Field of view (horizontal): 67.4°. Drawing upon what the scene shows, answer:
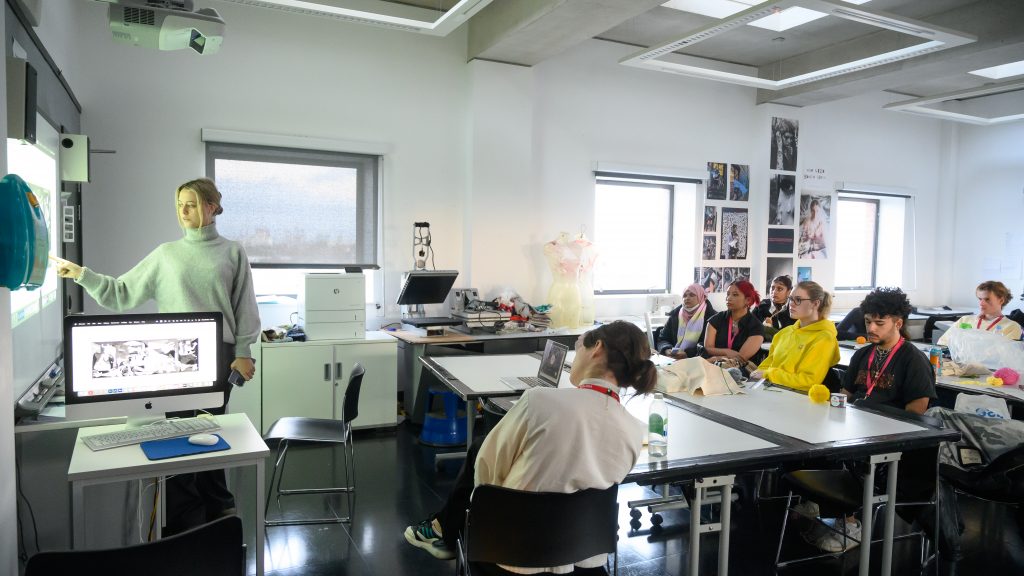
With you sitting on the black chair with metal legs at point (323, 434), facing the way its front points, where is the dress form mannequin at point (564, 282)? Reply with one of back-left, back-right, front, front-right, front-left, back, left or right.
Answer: back-right

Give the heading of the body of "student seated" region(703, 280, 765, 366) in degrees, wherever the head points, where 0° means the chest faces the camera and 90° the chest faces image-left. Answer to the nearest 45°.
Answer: approximately 45°

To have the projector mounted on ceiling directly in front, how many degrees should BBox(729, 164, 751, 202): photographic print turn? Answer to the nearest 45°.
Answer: approximately 45° to its right

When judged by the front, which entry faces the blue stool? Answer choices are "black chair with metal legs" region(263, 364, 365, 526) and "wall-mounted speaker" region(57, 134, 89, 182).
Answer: the wall-mounted speaker

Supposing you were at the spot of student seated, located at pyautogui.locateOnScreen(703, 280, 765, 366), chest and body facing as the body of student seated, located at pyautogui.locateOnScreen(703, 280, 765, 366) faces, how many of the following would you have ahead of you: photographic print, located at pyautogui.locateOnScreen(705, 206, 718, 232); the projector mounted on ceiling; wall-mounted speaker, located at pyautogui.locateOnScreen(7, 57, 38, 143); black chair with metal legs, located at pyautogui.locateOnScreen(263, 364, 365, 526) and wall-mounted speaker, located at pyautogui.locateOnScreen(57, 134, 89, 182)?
4

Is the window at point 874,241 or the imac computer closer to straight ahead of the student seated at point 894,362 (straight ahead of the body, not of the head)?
the imac computer

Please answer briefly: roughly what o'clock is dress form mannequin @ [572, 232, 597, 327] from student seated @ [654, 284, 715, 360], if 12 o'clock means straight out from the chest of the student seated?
The dress form mannequin is roughly at 3 o'clock from the student seated.

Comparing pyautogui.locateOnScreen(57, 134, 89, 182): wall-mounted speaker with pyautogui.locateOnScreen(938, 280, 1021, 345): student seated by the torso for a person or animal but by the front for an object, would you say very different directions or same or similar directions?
very different directions

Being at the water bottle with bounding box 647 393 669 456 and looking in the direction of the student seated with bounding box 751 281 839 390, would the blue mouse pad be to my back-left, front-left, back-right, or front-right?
back-left

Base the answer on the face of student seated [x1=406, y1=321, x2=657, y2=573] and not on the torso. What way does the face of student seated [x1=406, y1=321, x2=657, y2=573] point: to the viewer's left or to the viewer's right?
to the viewer's left

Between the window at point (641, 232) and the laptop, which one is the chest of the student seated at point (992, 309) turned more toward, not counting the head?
the laptop

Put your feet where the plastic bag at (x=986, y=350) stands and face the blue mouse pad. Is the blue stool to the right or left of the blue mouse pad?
right
